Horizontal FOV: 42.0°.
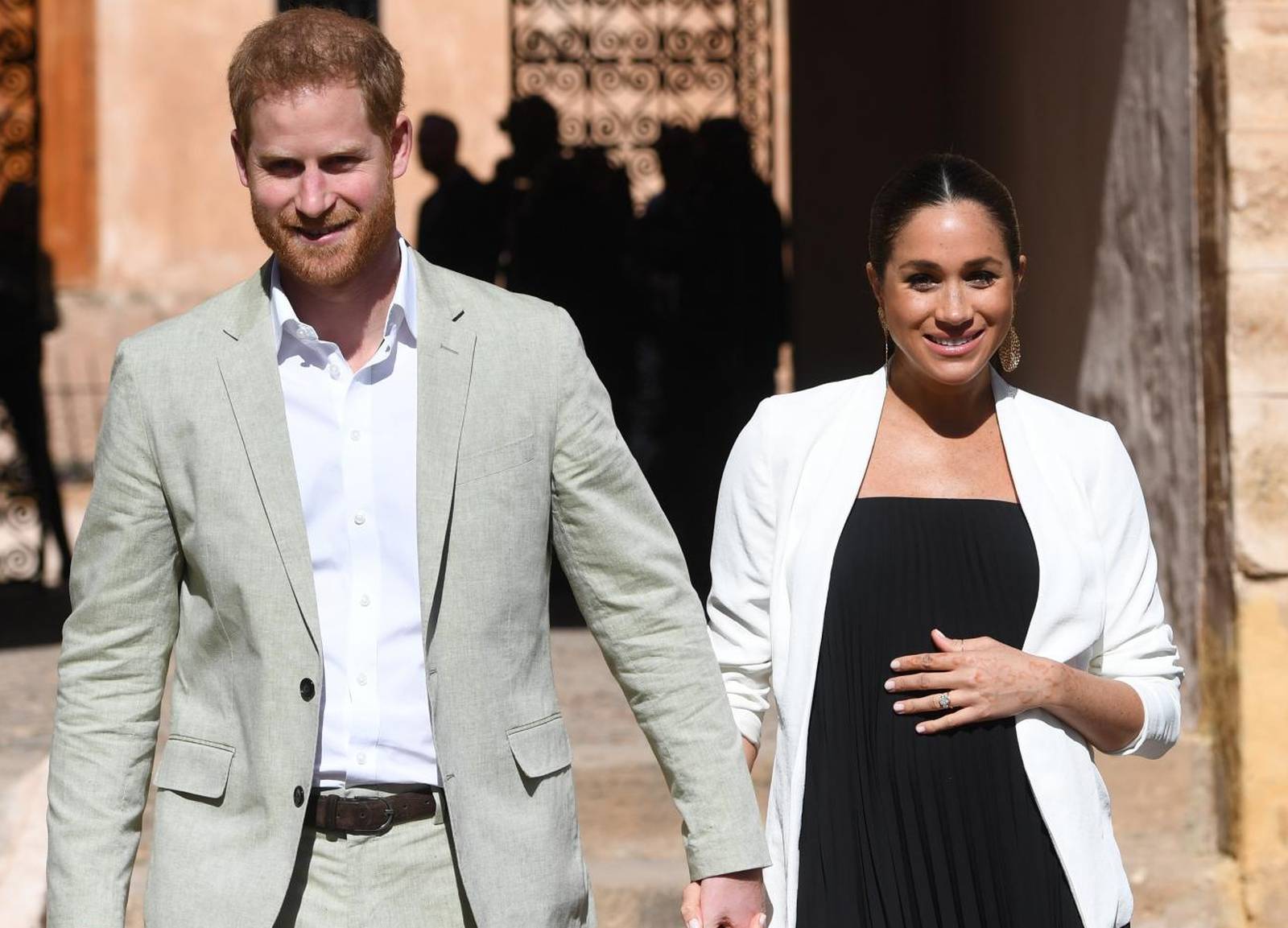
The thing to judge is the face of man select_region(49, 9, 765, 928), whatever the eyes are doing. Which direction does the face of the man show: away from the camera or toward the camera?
toward the camera

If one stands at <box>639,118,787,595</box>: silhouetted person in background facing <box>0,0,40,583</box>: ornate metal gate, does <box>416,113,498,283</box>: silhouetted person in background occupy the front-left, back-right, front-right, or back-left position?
front-left

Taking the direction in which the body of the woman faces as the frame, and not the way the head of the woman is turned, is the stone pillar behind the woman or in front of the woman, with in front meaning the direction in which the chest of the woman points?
behind

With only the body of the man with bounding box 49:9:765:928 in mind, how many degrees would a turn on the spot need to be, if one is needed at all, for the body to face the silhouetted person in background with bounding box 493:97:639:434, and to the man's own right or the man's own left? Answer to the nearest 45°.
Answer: approximately 180°

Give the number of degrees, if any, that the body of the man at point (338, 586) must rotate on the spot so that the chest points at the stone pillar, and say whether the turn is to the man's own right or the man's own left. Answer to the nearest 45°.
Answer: approximately 135° to the man's own left

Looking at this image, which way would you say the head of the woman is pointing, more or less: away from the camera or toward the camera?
toward the camera

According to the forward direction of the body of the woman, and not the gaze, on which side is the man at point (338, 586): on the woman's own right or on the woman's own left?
on the woman's own right

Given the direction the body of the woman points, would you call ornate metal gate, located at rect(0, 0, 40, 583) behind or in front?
behind

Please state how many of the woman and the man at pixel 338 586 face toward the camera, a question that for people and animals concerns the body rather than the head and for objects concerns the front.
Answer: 2

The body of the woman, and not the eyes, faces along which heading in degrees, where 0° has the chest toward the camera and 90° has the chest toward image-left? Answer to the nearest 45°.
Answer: approximately 0°

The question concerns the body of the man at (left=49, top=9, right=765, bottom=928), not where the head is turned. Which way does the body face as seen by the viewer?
toward the camera

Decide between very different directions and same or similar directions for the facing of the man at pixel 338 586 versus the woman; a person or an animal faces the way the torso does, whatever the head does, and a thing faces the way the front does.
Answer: same or similar directions
